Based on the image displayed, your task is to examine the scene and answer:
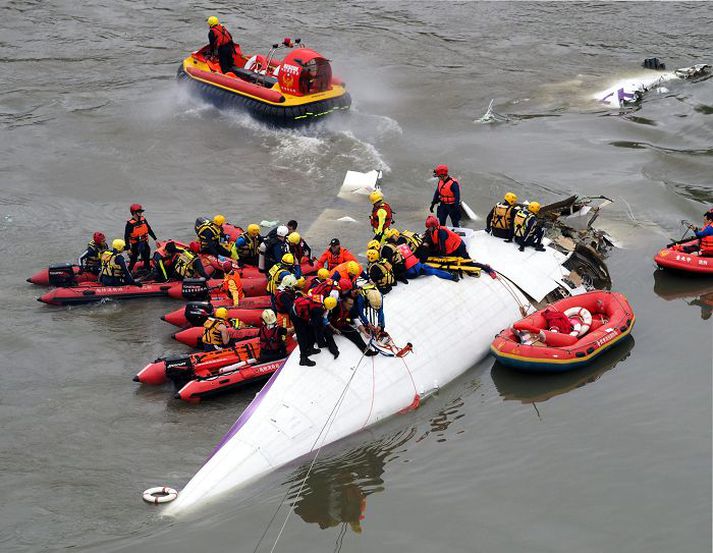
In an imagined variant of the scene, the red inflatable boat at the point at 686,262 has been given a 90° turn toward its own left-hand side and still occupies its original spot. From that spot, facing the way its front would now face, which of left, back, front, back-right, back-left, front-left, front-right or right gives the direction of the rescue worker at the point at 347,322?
front-right

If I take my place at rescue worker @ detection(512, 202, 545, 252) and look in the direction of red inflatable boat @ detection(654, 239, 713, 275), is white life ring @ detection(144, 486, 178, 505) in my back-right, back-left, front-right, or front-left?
back-right

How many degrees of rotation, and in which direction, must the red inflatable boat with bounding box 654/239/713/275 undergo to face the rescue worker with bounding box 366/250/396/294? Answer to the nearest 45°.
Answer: approximately 45° to its left

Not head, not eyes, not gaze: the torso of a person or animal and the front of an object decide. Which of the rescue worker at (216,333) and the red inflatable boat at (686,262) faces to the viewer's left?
the red inflatable boat

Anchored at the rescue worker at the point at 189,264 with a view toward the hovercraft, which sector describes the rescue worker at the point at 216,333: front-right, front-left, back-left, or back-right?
back-right

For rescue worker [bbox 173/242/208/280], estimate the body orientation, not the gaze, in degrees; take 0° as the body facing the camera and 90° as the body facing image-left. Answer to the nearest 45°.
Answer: approximately 225°

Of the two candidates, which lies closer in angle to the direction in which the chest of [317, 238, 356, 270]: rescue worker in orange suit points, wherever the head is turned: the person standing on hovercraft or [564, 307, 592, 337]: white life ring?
the white life ring

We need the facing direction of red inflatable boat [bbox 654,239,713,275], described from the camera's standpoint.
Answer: facing to the left of the viewer

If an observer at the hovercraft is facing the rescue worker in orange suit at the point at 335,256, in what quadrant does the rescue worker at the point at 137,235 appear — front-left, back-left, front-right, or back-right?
front-right

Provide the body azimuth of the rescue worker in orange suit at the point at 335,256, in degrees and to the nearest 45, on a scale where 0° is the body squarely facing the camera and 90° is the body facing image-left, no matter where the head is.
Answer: approximately 0°

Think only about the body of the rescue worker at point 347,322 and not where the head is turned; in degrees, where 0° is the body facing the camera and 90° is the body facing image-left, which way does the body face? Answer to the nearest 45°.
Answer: approximately 315°
